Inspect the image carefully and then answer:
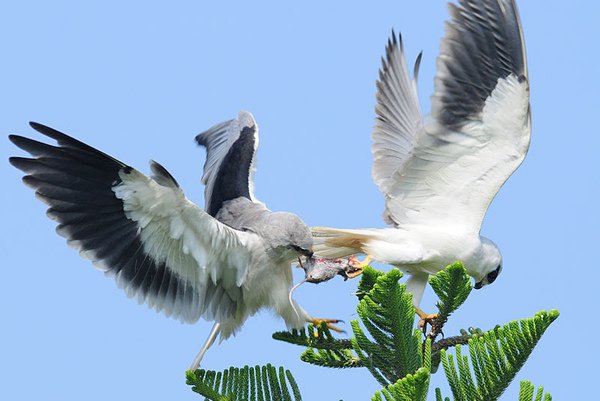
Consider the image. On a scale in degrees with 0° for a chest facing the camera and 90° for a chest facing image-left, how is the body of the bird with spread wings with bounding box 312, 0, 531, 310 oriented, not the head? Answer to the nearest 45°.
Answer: approximately 270°

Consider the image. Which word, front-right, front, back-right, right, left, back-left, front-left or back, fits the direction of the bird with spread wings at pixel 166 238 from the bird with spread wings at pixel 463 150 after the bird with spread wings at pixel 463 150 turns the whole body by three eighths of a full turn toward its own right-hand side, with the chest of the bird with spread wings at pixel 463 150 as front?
front

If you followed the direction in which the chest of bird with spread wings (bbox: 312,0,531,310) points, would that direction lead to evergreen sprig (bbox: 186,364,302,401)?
no
